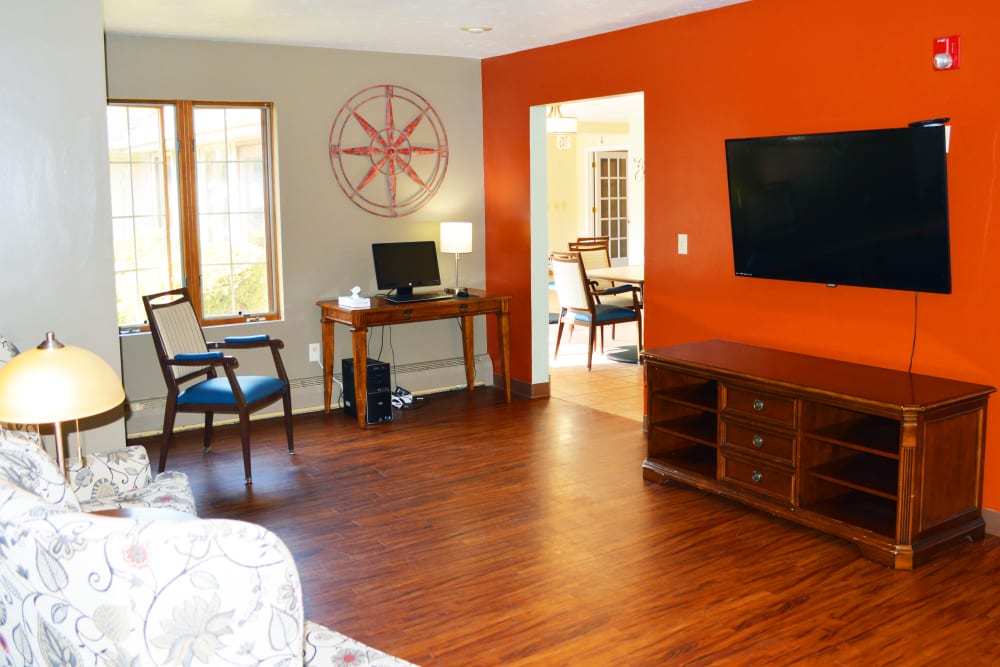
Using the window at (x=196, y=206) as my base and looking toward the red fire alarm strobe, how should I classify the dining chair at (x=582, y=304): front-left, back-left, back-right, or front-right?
front-left

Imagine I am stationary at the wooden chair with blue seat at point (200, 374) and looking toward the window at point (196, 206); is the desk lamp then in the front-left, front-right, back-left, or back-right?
front-right

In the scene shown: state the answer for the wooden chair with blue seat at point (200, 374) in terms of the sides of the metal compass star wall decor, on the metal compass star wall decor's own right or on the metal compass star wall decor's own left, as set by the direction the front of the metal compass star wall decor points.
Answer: on the metal compass star wall decor's own right

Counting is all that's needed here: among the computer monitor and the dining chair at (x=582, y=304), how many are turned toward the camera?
1

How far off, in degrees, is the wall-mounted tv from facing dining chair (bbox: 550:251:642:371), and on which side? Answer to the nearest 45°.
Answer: approximately 90° to its right

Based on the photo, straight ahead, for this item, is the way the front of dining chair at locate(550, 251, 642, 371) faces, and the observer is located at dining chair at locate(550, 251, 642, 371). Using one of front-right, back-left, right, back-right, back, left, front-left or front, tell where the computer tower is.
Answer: back

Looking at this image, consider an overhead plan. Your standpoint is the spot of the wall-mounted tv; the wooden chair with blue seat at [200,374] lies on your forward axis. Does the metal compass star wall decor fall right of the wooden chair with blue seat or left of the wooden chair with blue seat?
right

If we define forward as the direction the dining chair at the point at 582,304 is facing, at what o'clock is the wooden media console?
The wooden media console is roughly at 4 o'clock from the dining chair.

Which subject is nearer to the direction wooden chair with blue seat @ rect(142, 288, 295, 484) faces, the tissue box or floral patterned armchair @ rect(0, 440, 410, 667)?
the floral patterned armchair

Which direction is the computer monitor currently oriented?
toward the camera

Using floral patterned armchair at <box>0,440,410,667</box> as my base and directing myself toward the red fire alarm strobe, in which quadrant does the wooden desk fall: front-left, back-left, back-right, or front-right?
front-left

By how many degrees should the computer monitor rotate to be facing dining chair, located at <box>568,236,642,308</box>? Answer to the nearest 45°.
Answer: approximately 135° to its left

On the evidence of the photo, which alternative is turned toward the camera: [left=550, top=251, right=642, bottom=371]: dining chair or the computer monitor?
the computer monitor

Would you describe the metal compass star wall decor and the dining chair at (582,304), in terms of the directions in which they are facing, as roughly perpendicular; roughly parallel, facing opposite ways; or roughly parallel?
roughly perpendicular

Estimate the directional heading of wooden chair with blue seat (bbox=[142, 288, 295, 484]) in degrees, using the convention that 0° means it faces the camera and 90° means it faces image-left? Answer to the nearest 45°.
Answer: approximately 315°

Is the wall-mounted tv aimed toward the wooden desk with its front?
no

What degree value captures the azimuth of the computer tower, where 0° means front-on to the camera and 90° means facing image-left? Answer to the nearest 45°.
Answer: approximately 315°

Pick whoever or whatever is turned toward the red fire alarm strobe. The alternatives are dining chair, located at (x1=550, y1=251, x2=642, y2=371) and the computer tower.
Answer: the computer tower

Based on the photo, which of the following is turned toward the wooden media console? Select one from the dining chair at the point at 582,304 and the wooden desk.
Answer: the wooden desk

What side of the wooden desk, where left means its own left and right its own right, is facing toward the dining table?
left
